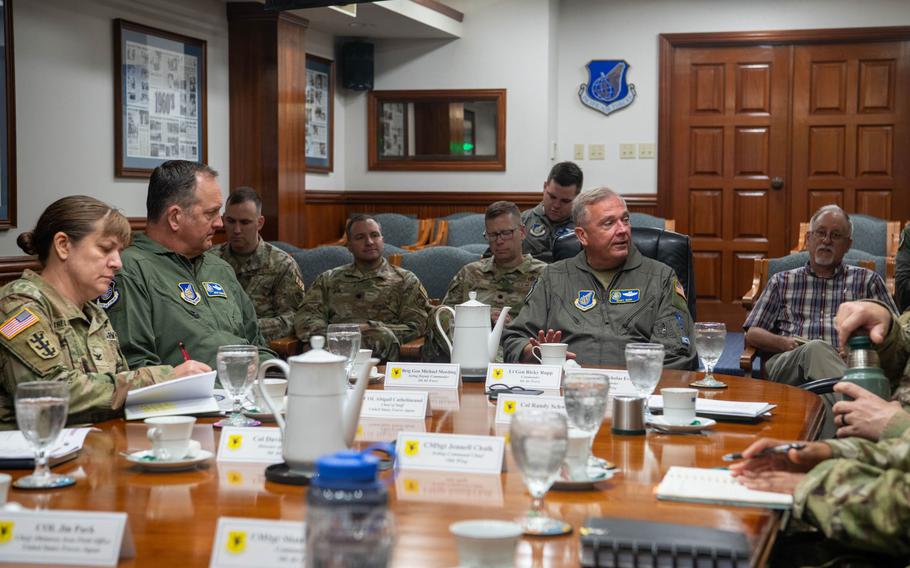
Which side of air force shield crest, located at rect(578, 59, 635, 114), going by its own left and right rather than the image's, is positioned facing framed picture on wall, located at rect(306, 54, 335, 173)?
right

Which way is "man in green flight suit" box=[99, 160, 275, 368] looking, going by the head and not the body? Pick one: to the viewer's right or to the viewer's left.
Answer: to the viewer's right

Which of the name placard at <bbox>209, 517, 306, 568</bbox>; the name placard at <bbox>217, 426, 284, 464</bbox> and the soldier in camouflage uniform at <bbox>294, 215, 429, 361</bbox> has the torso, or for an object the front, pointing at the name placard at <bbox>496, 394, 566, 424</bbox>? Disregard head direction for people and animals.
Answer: the soldier in camouflage uniform

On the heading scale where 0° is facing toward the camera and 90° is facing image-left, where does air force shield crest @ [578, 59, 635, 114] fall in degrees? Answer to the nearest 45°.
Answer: approximately 0°

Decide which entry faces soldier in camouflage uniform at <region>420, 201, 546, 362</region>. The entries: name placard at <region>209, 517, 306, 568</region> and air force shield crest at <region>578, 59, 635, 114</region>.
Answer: the air force shield crest

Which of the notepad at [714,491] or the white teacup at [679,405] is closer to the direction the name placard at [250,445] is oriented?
the notepad

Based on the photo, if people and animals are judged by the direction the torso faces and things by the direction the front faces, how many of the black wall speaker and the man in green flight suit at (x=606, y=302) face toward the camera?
2

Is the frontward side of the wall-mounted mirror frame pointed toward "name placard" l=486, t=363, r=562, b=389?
yes

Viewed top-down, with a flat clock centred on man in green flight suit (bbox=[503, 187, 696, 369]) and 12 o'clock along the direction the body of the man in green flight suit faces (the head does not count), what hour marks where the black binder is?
The black binder is roughly at 12 o'clock from the man in green flight suit.

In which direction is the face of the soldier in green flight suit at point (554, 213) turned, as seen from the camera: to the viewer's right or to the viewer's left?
to the viewer's left

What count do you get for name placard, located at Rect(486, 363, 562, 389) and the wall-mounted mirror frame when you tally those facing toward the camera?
2

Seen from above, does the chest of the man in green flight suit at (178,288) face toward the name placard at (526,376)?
yes

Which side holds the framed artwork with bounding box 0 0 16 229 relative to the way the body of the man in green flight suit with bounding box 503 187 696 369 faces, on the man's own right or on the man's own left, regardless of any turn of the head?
on the man's own right
